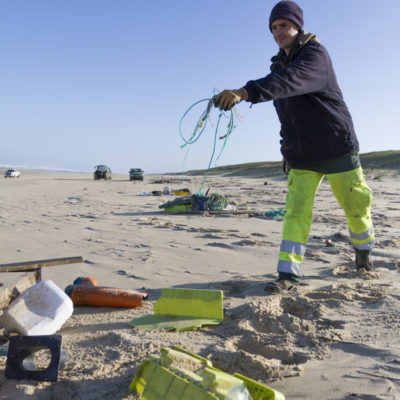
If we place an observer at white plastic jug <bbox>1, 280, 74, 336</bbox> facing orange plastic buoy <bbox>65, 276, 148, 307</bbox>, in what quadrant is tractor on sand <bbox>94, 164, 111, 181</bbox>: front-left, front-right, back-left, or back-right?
front-left

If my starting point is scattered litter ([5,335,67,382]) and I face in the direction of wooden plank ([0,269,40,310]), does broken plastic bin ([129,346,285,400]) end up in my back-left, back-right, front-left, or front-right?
back-right

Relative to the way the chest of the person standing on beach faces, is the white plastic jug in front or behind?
in front

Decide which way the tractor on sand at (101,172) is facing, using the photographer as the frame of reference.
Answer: facing the viewer

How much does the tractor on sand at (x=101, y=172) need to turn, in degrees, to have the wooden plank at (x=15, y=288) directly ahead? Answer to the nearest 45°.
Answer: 0° — it already faces it

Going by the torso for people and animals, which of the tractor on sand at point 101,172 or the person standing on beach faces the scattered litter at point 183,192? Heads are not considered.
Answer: the tractor on sand

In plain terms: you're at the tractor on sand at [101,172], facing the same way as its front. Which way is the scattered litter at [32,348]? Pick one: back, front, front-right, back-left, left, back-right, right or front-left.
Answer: front

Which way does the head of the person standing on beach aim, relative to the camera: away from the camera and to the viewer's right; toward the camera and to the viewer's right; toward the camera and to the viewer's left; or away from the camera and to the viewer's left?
toward the camera and to the viewer's left

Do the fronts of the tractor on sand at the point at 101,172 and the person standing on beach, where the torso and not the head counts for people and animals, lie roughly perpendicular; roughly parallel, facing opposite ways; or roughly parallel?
roughly perpendicular

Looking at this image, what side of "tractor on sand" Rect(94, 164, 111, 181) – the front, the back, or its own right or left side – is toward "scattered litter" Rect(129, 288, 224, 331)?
front

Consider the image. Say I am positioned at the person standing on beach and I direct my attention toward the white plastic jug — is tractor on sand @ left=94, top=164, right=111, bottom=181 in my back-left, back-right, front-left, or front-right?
back-right

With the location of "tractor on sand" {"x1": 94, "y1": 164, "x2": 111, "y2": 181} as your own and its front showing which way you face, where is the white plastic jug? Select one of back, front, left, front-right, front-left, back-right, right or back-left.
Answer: front

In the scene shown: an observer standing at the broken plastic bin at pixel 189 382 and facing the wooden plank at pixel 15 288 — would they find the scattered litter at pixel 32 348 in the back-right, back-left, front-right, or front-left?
front-left

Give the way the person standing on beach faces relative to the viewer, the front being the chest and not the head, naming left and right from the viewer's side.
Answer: facing the viewer and to the left of the viewer

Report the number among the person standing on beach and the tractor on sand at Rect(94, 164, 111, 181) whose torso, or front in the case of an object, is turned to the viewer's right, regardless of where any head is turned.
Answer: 0
